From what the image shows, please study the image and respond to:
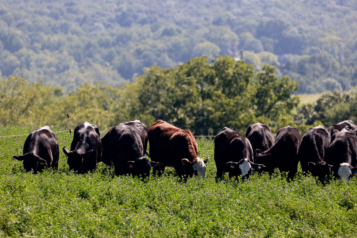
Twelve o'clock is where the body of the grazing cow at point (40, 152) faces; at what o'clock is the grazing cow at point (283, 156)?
the grazing cow at point (283, 156) is roughly at 8 o'clock from the grazing cow at point (40, 152).

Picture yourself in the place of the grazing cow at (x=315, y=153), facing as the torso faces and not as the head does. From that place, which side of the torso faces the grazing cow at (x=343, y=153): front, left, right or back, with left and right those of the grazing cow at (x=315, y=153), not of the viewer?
left

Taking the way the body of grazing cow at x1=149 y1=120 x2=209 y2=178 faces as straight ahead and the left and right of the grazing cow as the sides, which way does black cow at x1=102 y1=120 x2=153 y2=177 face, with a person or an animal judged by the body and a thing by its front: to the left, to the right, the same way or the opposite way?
the same way

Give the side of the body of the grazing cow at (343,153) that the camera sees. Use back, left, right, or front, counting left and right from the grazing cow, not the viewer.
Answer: front

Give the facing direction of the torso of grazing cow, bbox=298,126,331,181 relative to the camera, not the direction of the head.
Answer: toward the camera

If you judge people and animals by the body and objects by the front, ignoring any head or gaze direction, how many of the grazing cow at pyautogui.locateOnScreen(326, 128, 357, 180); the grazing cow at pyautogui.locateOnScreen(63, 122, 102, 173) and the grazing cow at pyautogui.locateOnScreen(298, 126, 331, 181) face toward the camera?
3

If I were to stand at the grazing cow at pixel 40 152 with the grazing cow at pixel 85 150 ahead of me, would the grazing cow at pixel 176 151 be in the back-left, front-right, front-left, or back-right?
front-right

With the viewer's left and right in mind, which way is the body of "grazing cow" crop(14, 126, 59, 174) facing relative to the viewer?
facing the viewer and to the left of the viewer

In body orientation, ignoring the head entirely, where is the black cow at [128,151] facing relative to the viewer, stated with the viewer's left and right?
facing the viewer and to the right of the viewer

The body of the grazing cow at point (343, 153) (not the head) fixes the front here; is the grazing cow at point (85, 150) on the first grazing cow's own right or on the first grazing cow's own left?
on the first grazing cow's own right
